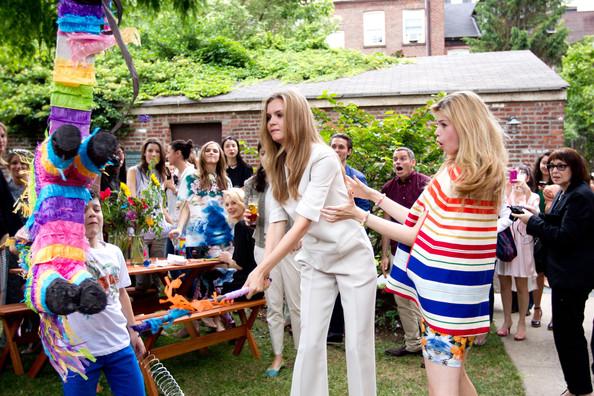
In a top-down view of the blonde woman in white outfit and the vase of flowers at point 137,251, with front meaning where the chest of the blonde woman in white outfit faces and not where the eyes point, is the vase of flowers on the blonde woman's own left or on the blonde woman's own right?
on the blonde woman's own right

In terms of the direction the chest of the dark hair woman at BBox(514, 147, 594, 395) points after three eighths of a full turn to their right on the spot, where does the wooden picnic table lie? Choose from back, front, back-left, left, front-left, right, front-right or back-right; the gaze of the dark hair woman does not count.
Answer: back-left

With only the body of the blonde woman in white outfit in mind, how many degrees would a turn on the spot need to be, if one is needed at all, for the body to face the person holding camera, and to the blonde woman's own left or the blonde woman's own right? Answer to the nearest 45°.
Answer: approximately 180°

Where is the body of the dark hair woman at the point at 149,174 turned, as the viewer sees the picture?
toward the camera

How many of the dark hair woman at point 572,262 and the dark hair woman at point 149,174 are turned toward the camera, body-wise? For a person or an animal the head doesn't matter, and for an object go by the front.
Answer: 1

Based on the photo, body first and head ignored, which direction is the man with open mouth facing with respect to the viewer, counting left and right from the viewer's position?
facing the viewer and to the left of the viewer

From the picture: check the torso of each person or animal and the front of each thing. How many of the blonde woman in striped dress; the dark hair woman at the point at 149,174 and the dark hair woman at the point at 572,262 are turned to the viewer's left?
2

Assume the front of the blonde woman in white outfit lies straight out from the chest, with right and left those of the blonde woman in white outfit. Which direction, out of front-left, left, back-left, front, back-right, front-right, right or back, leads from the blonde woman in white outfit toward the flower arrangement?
right

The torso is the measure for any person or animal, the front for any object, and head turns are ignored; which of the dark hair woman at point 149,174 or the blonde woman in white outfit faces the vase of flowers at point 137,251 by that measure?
the dark hair woman

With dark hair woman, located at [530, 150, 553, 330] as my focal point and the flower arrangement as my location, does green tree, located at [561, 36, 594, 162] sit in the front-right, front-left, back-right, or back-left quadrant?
front-left

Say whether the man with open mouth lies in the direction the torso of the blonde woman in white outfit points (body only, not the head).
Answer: no

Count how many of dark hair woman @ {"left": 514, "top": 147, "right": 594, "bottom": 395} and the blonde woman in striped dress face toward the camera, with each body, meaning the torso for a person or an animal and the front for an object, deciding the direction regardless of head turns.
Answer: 0

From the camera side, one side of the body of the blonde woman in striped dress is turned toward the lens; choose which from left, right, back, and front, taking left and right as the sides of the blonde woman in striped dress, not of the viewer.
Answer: left

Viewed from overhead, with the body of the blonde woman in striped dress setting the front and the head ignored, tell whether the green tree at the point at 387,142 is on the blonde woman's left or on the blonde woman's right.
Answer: on the blonde woman's right

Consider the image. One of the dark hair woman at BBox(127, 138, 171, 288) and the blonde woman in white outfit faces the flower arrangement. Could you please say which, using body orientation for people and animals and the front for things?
the dark hair woman

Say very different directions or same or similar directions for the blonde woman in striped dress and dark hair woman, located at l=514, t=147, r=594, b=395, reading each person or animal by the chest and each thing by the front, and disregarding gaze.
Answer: same or similar directions

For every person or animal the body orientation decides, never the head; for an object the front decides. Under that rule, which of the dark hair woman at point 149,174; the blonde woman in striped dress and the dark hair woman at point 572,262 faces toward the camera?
the dark hair woman at point 149,174

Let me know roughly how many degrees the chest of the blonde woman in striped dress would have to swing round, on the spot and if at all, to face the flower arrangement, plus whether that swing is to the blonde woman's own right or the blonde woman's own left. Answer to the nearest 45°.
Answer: approximately 45° to the blonde woman's own right

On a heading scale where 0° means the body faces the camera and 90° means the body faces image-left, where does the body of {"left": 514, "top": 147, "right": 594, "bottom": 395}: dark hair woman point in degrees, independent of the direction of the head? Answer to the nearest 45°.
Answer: approximately 90°

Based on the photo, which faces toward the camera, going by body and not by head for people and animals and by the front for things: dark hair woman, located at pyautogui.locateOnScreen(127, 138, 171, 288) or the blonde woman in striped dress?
the dark hair woman

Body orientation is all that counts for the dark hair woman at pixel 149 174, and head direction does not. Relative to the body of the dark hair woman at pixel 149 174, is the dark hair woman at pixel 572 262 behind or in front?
in front

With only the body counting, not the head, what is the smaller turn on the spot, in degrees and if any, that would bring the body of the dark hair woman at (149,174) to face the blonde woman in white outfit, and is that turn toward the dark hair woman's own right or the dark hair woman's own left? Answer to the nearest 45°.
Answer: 0° — they already face them
